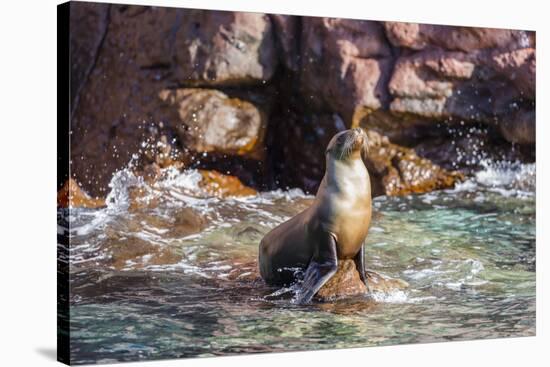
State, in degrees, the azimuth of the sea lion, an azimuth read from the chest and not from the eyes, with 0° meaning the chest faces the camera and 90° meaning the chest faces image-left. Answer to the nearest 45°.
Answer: approximately 315°

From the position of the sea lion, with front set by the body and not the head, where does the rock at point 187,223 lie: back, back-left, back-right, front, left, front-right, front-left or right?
back-right

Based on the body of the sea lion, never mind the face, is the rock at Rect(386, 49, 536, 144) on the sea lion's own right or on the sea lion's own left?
on the sea lion's own left

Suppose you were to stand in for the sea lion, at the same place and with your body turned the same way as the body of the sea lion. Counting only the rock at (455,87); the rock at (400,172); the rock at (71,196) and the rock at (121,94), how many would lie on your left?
2

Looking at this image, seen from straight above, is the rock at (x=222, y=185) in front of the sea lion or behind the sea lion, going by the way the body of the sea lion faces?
behind

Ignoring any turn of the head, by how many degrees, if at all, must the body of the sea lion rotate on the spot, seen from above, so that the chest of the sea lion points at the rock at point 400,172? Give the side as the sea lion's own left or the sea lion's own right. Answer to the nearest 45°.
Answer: approximately 90° to the sea lion's own left
